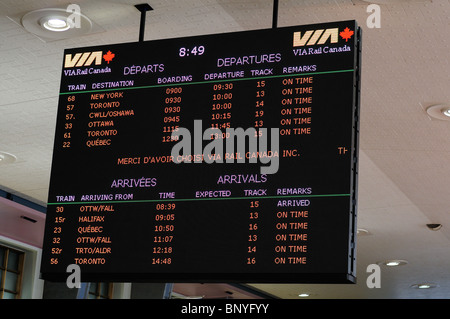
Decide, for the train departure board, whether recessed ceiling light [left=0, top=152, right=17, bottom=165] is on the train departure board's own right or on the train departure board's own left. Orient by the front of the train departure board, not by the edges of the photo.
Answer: on the train departure board's own right

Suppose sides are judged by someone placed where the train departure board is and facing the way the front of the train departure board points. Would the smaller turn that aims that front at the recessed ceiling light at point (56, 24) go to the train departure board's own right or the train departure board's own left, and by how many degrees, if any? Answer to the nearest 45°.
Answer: approximately 90° to the train departure board's own right

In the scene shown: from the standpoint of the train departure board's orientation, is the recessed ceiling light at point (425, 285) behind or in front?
behind

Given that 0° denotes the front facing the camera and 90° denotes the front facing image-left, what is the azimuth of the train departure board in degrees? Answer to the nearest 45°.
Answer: approximately 45°

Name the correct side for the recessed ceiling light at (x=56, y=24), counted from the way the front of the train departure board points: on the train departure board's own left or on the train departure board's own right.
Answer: on the train departure board's own right
